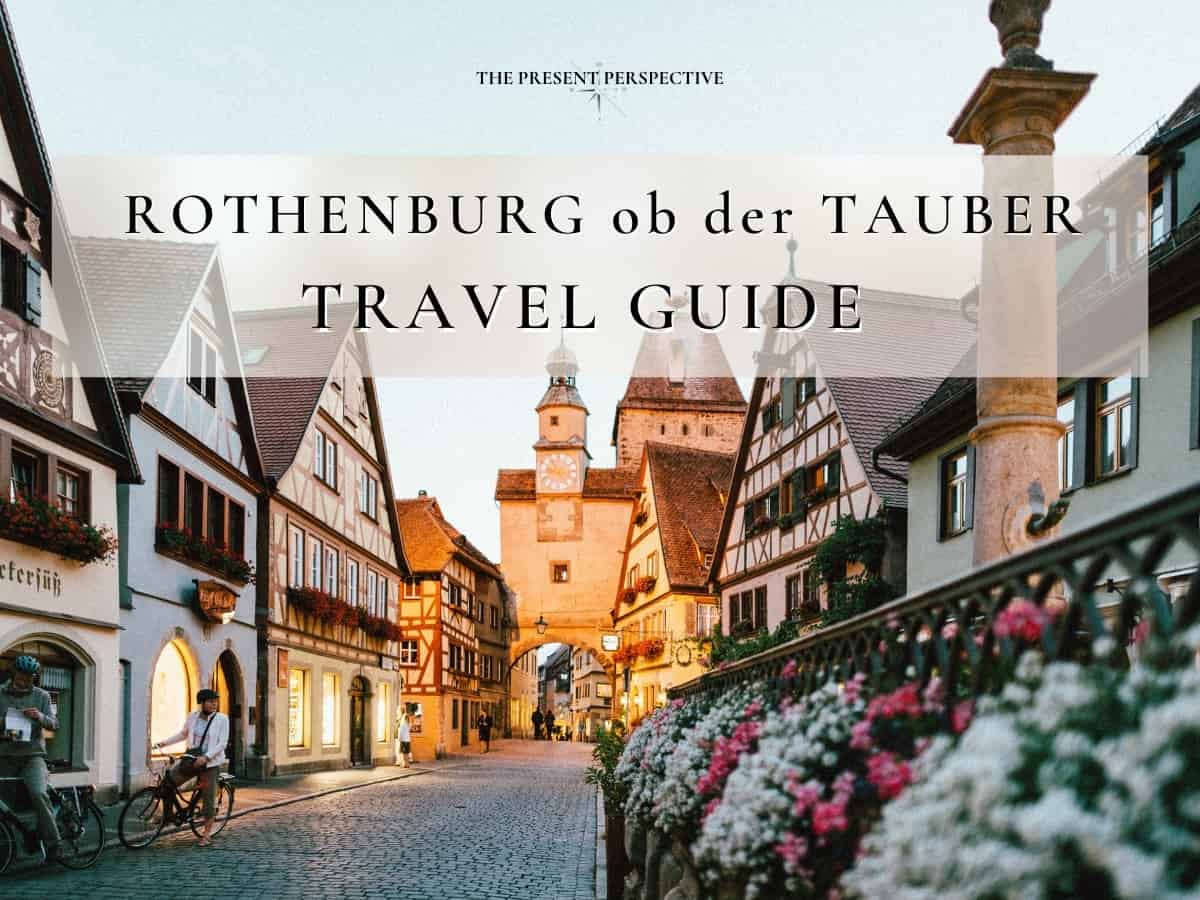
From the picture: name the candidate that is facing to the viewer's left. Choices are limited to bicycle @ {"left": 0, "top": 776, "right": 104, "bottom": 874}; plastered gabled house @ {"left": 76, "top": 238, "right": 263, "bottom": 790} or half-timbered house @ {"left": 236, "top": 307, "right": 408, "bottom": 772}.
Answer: the bicycle

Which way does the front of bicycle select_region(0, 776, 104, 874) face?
to the viewer's left

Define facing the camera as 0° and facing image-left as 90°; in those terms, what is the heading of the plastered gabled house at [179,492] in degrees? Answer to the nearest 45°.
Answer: approximately 315°

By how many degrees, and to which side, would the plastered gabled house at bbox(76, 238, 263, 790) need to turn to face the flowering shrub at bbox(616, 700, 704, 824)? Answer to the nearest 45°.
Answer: approximately 45° to its right

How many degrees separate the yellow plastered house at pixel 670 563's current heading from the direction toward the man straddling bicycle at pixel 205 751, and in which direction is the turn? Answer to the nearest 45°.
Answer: approximately 45° to its left

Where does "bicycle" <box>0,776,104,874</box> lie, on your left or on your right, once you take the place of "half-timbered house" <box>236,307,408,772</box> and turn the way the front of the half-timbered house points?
on your right

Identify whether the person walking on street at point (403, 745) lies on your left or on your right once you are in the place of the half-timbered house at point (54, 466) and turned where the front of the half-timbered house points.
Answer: on your left

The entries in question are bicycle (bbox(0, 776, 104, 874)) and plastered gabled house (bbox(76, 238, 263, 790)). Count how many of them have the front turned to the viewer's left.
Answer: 1

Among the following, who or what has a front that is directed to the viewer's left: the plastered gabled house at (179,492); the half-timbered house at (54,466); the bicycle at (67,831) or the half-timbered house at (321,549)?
the bicycle

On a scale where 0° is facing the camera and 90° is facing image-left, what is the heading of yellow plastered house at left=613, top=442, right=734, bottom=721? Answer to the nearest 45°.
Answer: approximately 45°
